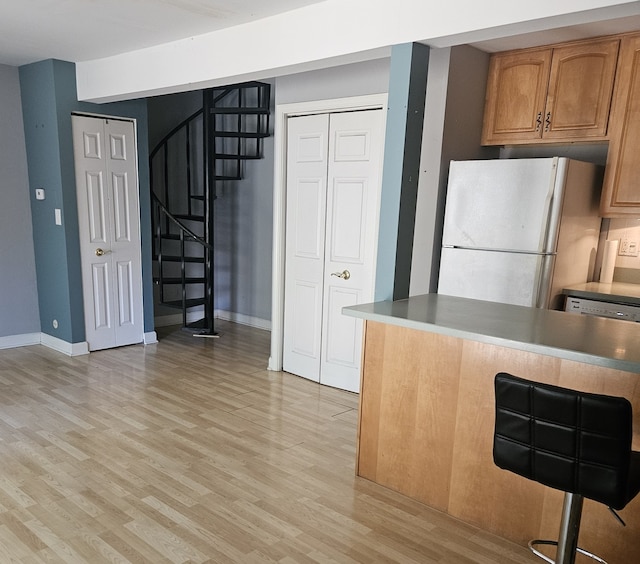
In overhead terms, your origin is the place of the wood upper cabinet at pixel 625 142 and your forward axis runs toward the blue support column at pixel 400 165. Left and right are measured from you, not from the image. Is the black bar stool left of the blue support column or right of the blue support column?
left

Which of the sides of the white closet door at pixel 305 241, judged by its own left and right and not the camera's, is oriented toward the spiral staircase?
right

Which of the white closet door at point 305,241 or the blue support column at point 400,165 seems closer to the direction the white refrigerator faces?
the blue support column

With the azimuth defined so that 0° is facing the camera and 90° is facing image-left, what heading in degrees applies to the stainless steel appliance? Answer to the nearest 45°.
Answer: approximately 45°

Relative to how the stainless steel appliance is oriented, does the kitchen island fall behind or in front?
in front

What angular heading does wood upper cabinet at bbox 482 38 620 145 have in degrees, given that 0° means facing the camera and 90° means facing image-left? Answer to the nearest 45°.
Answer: approximately 45°

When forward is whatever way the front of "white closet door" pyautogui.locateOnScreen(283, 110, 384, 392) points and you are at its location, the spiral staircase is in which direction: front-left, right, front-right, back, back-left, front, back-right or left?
right

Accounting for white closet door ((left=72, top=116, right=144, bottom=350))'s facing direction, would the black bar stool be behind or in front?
in front

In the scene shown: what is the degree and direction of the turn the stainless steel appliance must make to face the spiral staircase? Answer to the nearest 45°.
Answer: approximately 45° to its right

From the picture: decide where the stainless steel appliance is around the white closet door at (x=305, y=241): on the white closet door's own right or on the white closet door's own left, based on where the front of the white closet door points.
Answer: on the white closet door's own left

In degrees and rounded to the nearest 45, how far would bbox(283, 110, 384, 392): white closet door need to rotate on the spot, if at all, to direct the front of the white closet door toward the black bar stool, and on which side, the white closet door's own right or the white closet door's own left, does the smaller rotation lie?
approximately 45° to the white closet door's own left

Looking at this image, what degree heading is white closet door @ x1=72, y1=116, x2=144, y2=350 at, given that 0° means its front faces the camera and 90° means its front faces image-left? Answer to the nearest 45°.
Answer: approximately 315°

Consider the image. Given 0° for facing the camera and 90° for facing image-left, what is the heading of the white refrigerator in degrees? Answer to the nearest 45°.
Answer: approximately 45°
